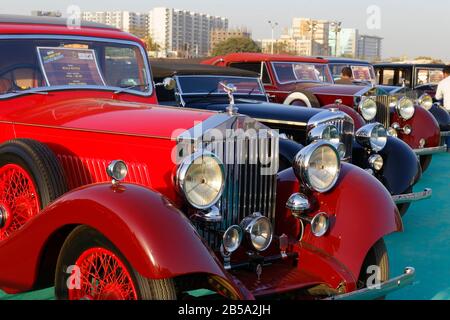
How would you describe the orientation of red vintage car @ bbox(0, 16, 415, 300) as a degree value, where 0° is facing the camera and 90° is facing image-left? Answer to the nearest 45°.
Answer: approximately 315°

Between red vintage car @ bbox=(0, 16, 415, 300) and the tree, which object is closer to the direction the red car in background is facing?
the red vintage car

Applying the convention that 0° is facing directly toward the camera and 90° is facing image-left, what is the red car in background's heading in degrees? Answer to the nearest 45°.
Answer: approximately 315°

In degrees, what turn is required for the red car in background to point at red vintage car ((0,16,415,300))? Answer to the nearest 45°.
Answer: approximately 45° to its right

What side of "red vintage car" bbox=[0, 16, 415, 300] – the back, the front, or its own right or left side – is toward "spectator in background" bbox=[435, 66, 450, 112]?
left

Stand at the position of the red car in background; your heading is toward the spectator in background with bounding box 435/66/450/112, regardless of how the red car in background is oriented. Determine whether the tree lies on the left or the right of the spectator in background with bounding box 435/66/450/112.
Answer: left

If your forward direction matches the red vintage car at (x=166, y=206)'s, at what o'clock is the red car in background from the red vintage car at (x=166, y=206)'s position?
The red car in background is roughly at 8 o'clock from the red vintage car.
